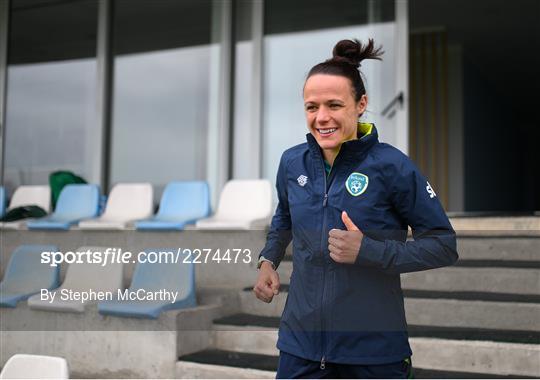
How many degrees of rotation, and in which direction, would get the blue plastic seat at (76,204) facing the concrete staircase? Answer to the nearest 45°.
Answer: approximately 90° to its left

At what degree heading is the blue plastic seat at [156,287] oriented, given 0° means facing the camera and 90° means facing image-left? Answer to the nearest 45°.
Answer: approximately 45°

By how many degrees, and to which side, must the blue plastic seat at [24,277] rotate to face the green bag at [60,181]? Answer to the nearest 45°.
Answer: approximately 135° to its right

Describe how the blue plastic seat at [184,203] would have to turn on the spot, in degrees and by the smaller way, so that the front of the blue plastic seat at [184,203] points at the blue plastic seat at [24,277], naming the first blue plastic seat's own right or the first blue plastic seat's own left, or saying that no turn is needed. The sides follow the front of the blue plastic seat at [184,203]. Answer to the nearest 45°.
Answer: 0° — it already faces it

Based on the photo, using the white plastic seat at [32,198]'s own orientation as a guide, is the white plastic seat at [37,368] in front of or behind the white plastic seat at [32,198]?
in front

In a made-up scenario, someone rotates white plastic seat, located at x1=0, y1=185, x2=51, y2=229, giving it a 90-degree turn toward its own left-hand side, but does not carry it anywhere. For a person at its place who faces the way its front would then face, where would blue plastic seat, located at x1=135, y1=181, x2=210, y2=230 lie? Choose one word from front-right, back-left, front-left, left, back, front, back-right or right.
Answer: front

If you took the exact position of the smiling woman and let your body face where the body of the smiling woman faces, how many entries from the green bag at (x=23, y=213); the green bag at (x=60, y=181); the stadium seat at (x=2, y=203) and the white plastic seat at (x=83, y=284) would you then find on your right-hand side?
4

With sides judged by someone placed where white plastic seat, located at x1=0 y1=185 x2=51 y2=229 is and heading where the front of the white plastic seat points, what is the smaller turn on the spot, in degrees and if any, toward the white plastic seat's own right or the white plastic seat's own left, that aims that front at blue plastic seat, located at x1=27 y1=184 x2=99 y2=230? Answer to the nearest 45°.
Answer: approximately 90° to the white plastic seat's own left

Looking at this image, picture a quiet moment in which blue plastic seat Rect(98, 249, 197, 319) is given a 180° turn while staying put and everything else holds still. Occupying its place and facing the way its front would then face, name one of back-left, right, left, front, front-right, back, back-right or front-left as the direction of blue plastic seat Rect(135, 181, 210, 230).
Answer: front-left

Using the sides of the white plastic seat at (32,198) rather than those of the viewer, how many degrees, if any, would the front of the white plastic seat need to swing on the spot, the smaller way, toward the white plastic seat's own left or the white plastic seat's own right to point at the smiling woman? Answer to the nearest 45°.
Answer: approximately 45° to the white plastic seat's own left

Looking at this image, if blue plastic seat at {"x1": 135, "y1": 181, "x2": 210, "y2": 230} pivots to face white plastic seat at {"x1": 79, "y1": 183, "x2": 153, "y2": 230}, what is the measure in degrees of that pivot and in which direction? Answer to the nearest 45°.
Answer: approximately 90° to its right

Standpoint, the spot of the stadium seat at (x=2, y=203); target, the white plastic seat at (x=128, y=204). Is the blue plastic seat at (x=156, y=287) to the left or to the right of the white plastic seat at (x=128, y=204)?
right

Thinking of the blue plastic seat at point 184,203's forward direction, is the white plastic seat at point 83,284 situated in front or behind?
in front
